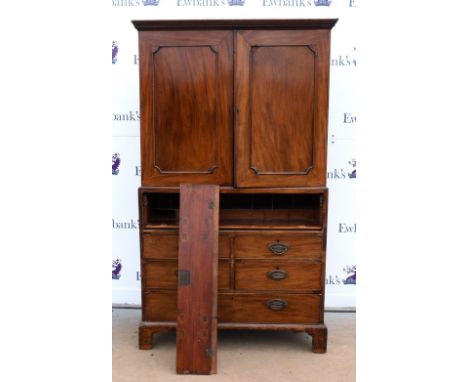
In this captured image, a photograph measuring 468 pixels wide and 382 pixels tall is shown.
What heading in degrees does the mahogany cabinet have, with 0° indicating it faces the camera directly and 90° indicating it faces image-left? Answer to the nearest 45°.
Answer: approximately 0°
